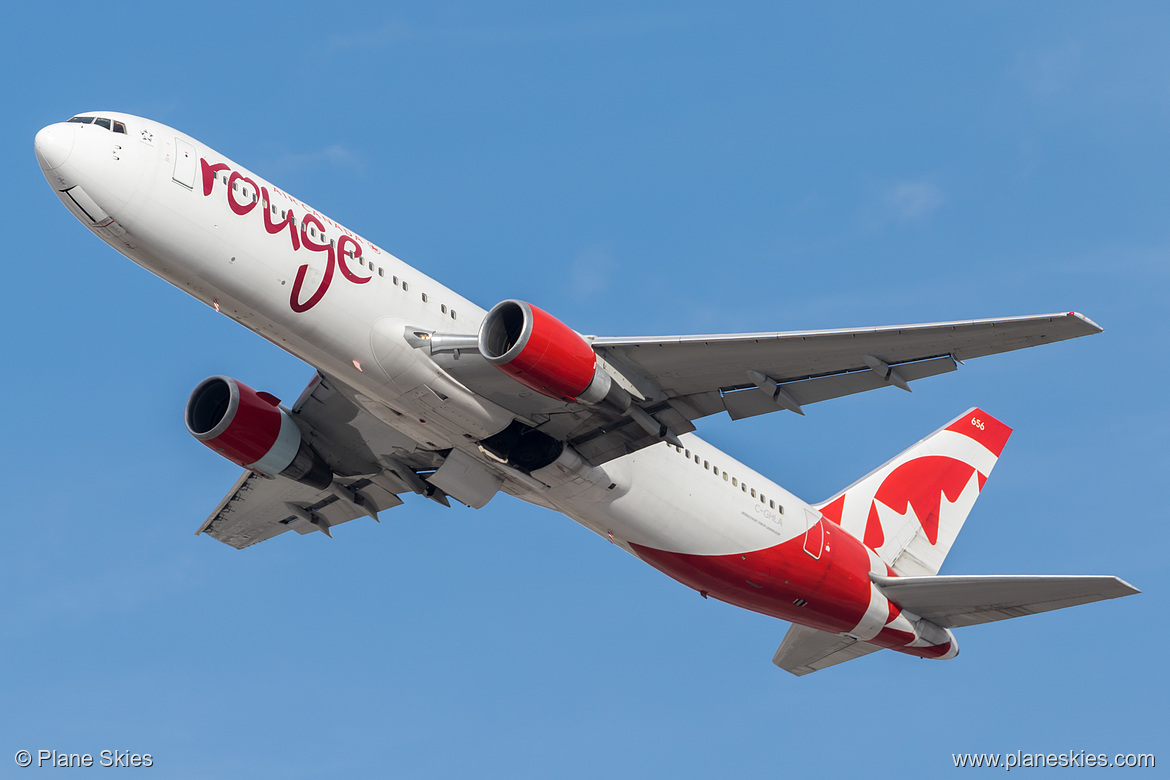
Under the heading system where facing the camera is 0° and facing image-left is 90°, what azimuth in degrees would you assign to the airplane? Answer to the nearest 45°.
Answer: approximately 45°
